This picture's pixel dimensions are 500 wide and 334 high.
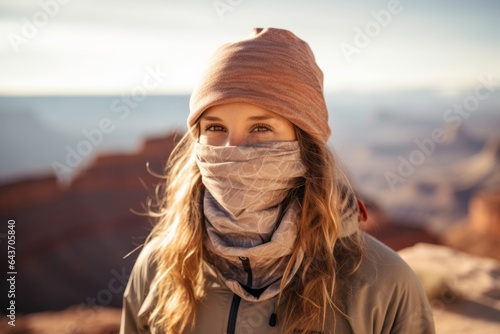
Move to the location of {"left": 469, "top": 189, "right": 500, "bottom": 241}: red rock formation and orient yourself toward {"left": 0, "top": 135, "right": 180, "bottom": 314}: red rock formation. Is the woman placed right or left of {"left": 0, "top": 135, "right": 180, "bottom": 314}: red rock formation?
left

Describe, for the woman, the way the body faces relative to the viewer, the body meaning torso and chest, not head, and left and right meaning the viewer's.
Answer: facing the viewer and to the left of the viewer

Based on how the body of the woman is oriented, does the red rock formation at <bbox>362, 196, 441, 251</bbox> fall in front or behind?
behind

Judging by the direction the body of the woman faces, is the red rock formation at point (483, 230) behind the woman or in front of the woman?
behind

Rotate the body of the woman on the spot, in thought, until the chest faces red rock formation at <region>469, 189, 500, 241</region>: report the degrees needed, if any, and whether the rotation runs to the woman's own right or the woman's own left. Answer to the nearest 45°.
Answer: approximately 180°

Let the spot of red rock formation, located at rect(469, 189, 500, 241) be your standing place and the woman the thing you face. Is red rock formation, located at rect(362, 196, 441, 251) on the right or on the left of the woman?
right
